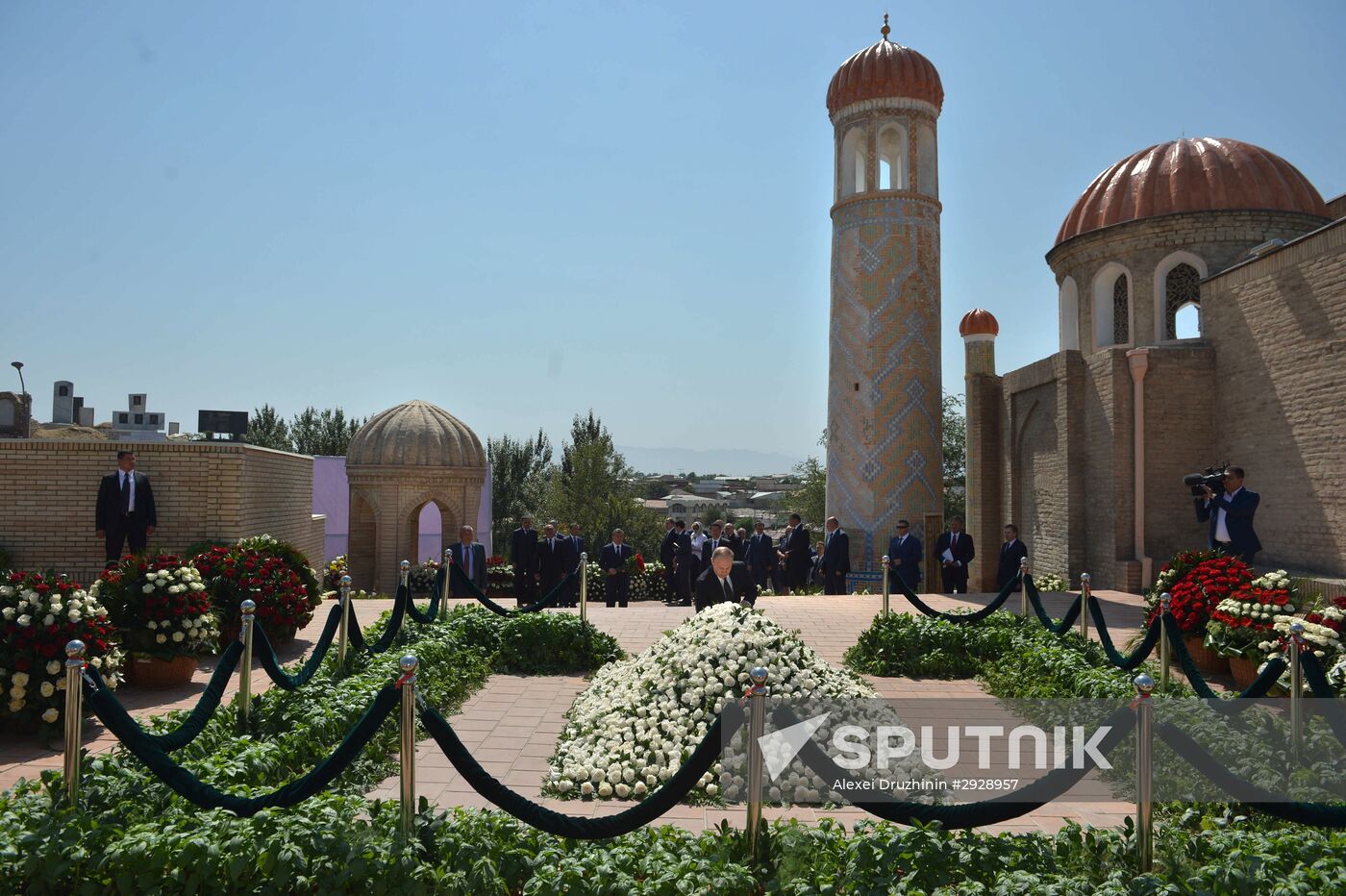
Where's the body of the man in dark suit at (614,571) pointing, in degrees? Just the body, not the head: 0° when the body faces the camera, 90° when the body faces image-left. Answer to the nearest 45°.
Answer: approximately 0°

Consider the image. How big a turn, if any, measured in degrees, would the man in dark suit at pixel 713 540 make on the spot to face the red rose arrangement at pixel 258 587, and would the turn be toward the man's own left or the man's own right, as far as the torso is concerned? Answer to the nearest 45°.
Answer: approximately 45° to the man's own right

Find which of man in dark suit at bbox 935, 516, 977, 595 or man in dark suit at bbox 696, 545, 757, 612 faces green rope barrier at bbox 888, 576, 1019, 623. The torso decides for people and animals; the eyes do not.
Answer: man in dark suit at bbox 935, 516, 977, 595
